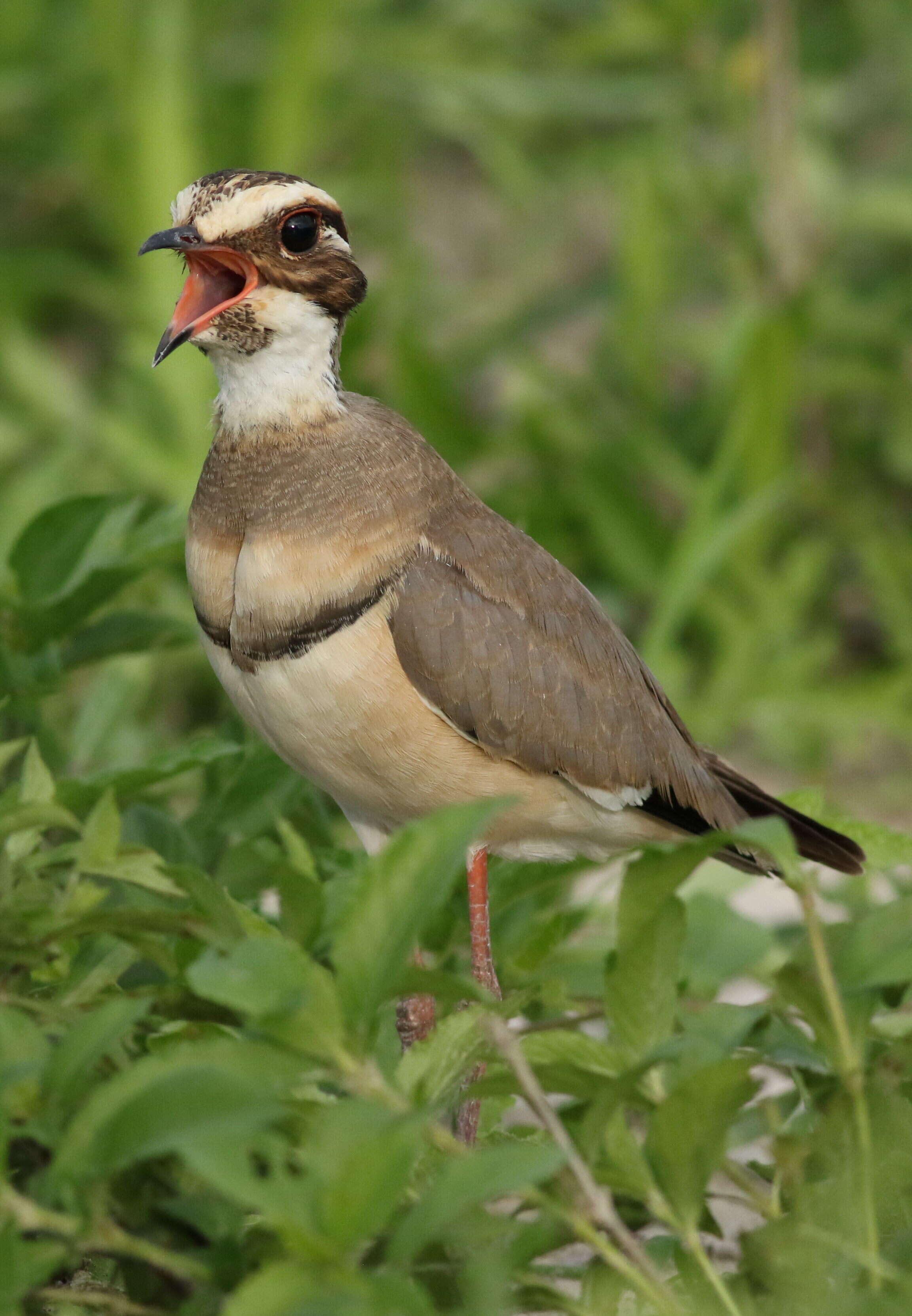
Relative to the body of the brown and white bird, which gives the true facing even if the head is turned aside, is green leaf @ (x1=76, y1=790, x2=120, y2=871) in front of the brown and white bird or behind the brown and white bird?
in front

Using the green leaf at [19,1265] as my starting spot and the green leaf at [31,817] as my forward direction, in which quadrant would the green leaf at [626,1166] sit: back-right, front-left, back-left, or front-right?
front-right

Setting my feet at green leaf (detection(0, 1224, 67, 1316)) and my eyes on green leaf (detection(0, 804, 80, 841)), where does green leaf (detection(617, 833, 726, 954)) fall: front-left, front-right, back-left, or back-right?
front-right

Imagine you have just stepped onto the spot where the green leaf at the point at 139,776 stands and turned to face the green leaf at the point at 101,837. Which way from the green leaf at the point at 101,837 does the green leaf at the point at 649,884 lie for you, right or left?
left

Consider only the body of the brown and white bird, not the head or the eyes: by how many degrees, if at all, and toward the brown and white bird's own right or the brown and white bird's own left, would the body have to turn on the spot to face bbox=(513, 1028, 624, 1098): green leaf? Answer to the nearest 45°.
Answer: approximately 45° to the brown and white bird's own left

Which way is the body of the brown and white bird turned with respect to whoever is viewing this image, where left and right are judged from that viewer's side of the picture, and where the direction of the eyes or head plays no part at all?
facing the viewer and to the left of the viewer

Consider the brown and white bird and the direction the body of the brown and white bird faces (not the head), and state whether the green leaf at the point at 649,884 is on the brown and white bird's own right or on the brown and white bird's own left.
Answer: on the brown and white bird's own left

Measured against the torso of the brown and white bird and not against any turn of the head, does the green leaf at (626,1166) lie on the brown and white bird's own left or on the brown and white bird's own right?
on the brown and white bird's own left
